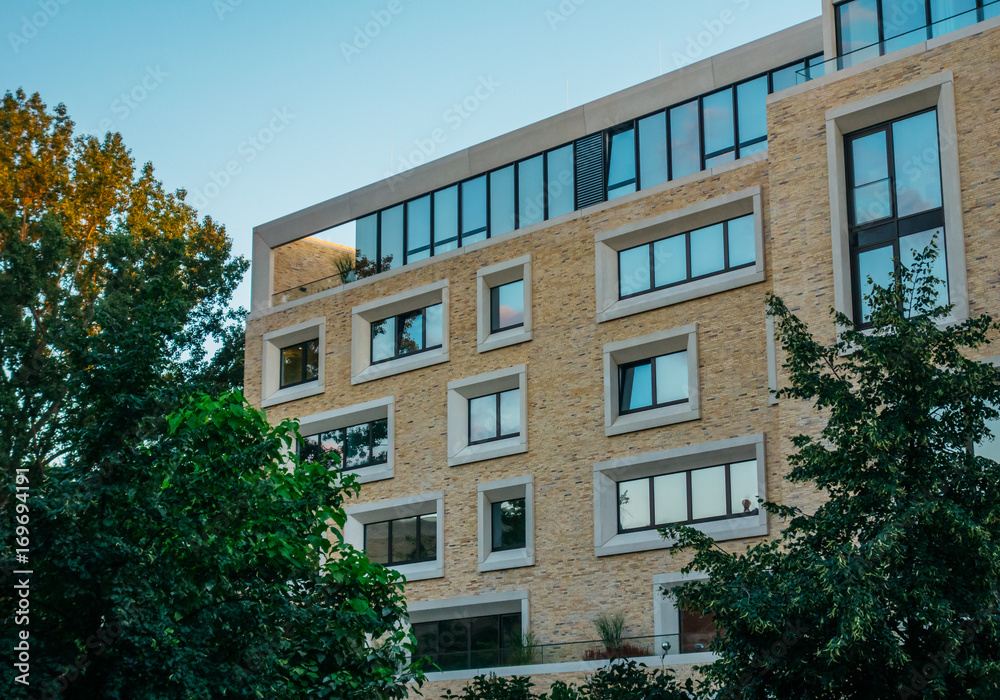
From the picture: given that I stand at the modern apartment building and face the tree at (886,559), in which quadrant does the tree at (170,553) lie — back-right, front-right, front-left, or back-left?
front-right

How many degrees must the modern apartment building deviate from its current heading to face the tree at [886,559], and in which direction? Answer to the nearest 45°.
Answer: approximately 45° to its left

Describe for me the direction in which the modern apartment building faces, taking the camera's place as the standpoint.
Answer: facing the viewer and to the left of the viewer

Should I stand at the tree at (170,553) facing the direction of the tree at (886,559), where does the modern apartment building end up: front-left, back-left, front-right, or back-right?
front-left

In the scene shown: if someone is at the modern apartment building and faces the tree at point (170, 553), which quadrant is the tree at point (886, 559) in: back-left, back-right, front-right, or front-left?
front-left

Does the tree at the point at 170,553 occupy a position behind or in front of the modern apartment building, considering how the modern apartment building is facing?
in front
